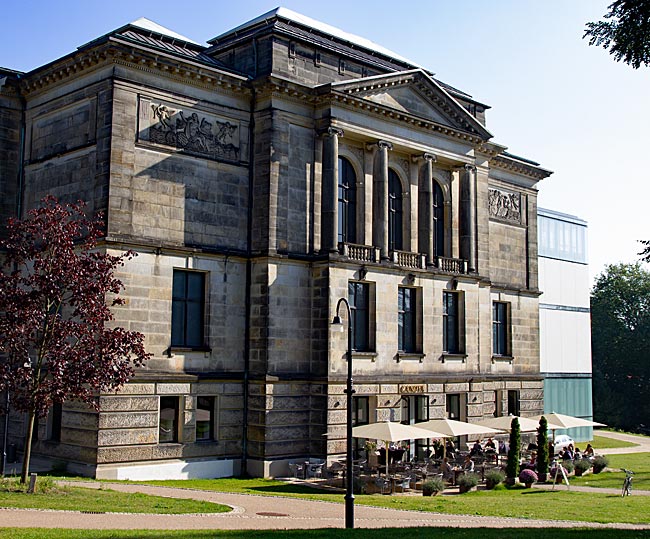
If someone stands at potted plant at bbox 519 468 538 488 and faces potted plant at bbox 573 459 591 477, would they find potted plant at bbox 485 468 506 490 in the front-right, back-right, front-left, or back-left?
back-left

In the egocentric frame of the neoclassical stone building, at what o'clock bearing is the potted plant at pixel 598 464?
The potted plant is roughly at 10 o'clock from the neoclassical stone building.

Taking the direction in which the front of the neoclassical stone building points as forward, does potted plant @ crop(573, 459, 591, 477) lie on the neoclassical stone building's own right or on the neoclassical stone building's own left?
on the neoclassical stone building's own left

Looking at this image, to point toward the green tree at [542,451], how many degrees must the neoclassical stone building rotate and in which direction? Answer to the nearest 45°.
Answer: approximately 45° to its left

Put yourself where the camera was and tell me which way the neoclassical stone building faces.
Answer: facing the viewer and to the right of the viewer

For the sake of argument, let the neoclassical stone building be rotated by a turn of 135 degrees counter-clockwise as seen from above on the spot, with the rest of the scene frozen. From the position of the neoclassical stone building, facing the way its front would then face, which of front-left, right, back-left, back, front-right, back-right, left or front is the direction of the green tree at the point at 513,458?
right
